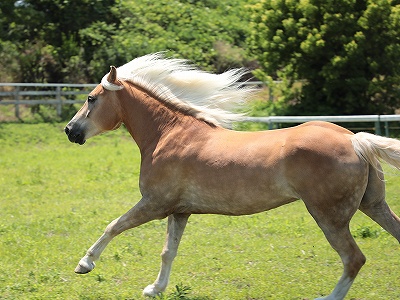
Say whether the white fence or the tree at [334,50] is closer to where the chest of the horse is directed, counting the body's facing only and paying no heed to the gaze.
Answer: the white fence

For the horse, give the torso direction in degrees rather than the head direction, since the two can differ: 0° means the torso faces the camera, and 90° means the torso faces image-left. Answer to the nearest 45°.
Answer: approximately 90°

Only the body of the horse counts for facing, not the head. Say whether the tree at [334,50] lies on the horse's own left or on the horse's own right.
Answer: on the horse's own right

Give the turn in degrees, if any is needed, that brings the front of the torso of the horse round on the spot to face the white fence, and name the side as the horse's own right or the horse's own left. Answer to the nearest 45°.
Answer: approximately 45° to the horse's own right
